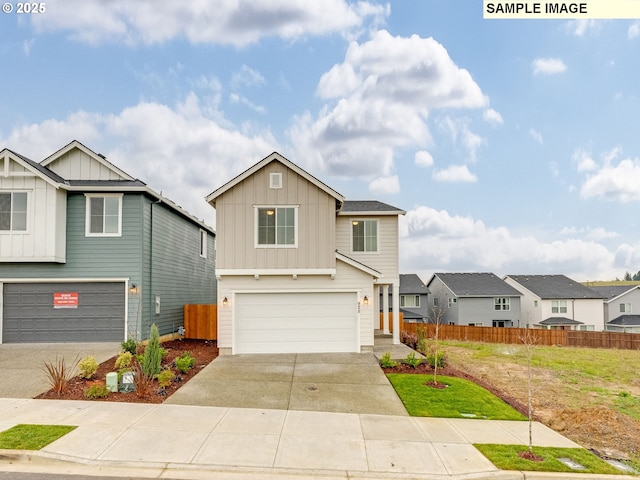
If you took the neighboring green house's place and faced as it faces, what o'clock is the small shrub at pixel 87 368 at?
The small shrub is roughly at 12 o'clock from the neighboring green house.

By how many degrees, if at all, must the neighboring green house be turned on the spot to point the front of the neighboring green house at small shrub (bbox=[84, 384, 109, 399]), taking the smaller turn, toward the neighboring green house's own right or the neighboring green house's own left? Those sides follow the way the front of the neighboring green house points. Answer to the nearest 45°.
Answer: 0° — it already faces it

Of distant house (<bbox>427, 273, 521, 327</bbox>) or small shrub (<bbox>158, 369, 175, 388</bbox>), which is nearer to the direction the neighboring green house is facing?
the small shrub

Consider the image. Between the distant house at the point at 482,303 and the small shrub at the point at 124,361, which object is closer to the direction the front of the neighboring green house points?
the small shrub

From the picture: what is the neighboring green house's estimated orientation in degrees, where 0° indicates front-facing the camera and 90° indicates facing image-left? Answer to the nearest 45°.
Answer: approximately 0°

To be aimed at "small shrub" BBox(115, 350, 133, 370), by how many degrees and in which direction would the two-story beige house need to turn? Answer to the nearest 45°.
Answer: approximately 45° to its right

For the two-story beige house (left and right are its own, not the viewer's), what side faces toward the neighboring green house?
right

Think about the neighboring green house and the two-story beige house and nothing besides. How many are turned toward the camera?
2

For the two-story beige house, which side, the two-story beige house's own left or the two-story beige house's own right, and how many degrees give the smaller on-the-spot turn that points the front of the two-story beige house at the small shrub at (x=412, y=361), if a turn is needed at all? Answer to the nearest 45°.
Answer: approximately 45° to the two-story beige house's own left
